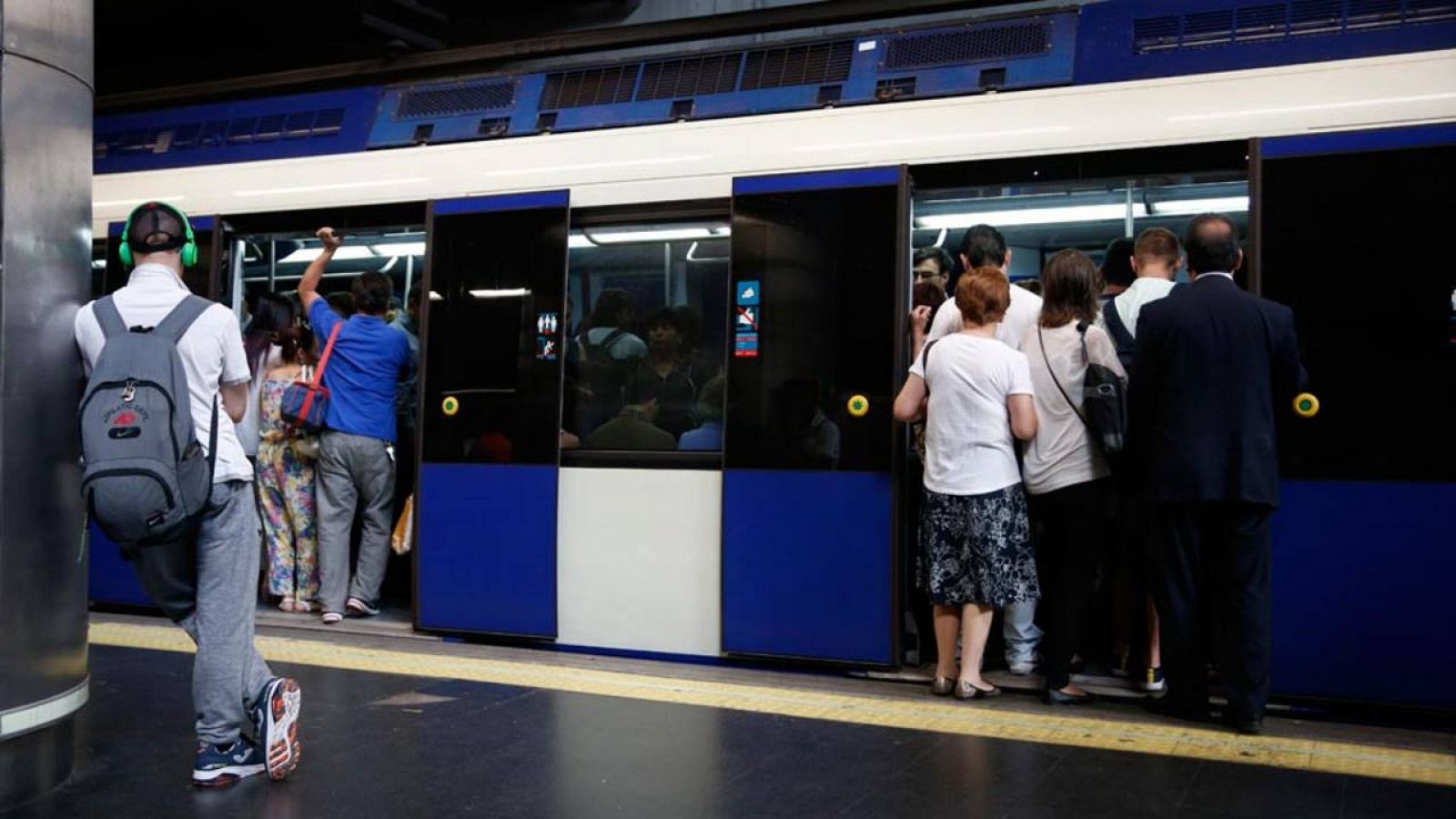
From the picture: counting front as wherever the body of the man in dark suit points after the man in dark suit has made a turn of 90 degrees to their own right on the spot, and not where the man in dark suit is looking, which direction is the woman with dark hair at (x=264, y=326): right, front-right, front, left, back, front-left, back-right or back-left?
back

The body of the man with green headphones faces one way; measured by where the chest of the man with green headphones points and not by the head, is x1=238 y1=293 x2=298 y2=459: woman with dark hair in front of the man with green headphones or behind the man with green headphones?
in front

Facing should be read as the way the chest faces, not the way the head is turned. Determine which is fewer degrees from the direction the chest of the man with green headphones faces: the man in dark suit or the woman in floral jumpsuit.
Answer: the woman in floral jumpsuit

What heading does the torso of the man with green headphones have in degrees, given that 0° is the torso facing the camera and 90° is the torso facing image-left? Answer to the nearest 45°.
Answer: approximately 180°

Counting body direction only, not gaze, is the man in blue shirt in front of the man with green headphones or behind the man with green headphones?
in front

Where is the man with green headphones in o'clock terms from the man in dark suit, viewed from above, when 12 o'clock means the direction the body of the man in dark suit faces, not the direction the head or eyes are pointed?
The man with green headphones is roughly at 8 o'clock from the man in dark suit.

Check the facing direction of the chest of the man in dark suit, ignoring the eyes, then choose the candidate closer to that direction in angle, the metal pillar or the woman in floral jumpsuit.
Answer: the woman in floral jumpsuit

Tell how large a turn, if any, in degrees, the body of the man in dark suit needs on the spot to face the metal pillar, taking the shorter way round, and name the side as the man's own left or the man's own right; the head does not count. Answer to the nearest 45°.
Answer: approximately 135° to the man's own left

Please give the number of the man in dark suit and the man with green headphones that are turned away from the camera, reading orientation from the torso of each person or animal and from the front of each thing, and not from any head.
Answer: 2

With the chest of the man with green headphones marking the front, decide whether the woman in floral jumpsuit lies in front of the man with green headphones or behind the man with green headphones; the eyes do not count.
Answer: in front

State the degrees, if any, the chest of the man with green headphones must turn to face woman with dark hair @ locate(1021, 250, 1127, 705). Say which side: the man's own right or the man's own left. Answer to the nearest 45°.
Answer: approximately 90° to the man's own right

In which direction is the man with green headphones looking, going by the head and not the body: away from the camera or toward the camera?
away from the camera

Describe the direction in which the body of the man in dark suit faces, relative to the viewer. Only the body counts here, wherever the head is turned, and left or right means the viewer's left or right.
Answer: facing away from the viewer

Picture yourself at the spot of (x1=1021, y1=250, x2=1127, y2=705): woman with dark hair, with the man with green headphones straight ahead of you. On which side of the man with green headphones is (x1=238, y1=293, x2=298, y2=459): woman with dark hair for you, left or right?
right
